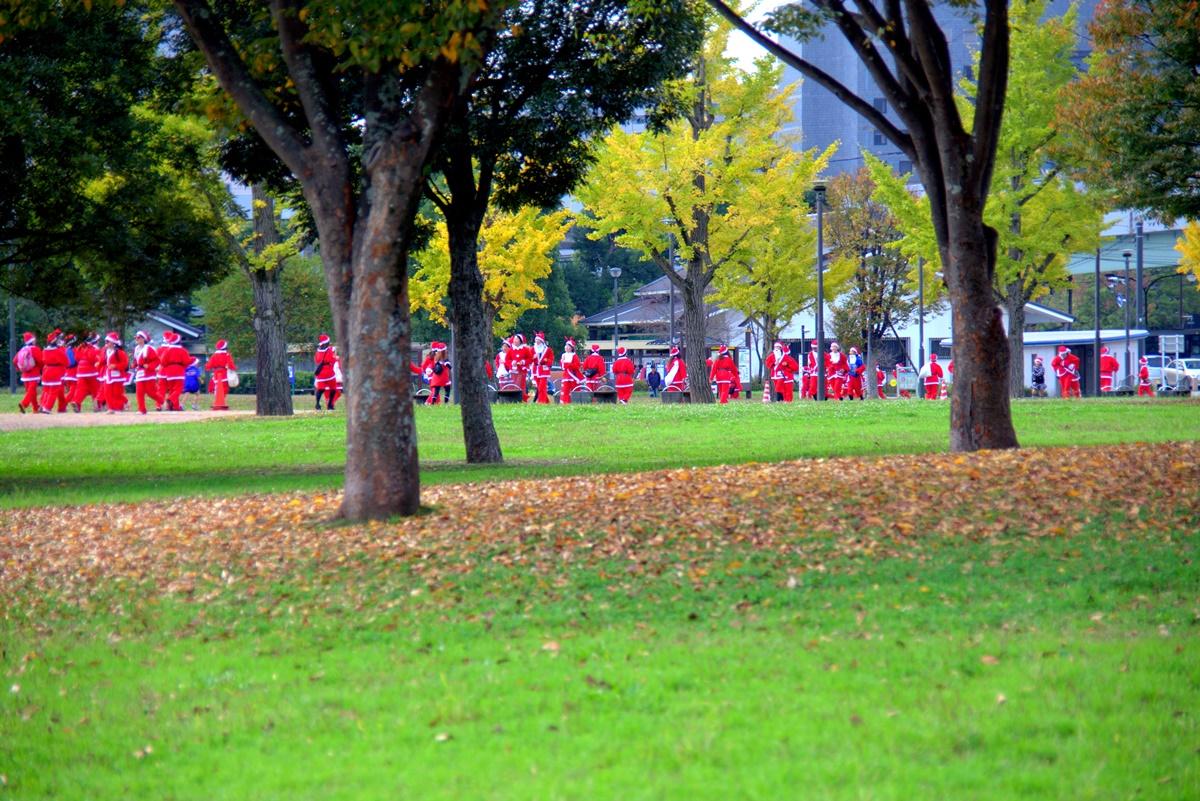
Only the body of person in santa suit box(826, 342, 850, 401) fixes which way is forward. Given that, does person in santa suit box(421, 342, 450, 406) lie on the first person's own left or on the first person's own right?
on the first person's own right

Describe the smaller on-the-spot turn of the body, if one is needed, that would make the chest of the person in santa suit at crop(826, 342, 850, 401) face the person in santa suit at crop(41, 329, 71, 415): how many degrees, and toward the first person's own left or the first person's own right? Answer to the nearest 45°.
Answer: approximately 45° to the first person's own right

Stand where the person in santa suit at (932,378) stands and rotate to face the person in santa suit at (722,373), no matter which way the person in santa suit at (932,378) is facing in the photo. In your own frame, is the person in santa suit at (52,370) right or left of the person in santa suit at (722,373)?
left
